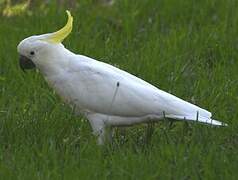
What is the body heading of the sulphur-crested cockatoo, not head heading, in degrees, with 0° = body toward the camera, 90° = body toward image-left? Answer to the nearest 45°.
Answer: approximately 90°
